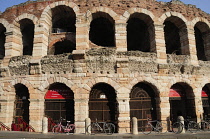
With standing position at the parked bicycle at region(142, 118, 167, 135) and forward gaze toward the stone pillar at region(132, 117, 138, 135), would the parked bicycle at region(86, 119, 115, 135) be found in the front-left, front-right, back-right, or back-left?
front-right

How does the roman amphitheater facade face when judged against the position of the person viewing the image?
facing the viewer

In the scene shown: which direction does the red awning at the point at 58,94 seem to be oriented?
toward the camera

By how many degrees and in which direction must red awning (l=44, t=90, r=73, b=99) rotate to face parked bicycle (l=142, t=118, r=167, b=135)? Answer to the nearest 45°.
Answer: approximately 90° to its left

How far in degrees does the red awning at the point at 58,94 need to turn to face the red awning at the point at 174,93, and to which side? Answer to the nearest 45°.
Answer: approximately 90° to its left

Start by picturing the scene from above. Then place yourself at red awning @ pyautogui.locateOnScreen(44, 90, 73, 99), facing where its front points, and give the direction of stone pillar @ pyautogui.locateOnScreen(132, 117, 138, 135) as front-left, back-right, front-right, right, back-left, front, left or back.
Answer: front-left
